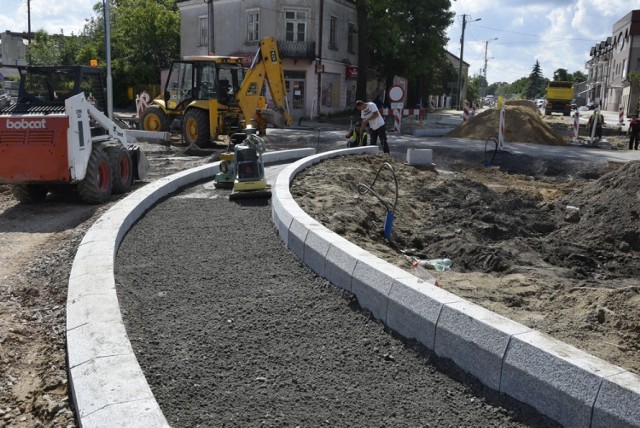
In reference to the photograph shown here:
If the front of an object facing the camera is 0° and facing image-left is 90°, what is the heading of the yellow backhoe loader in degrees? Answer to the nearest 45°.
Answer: approximately 135°

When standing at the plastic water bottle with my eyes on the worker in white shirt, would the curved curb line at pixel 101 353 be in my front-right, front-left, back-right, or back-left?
back-left

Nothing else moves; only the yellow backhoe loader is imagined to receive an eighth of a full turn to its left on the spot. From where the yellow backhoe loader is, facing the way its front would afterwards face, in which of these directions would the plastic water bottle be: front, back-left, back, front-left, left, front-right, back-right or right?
left

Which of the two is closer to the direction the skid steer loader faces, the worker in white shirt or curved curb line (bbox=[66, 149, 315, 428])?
the worker in white shirt

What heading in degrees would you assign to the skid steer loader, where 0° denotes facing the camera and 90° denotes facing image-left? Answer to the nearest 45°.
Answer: approximately 225°

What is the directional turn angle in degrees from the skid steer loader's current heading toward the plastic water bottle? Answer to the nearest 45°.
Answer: approximately 90° to its right

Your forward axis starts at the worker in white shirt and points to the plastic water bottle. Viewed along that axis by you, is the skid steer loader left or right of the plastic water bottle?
right

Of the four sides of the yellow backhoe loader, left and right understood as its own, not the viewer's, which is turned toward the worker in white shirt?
back

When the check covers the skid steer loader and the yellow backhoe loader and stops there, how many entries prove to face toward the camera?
0

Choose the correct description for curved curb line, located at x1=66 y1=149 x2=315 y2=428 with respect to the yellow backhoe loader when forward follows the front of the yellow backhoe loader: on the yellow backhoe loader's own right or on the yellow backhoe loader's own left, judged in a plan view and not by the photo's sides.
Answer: on the yellow backhoe loader's own left

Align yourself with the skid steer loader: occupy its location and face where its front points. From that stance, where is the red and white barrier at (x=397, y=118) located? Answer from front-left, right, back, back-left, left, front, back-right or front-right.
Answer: front

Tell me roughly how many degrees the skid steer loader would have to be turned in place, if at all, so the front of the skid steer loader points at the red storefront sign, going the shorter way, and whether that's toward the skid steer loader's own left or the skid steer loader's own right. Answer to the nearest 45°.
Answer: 0° — it already faces it

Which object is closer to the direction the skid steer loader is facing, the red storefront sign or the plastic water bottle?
the red storefront sign

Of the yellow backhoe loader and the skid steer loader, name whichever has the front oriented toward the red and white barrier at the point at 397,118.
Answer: the skid steer loader

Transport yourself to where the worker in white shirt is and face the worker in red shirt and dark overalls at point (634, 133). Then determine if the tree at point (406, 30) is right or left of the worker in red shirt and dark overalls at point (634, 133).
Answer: left
